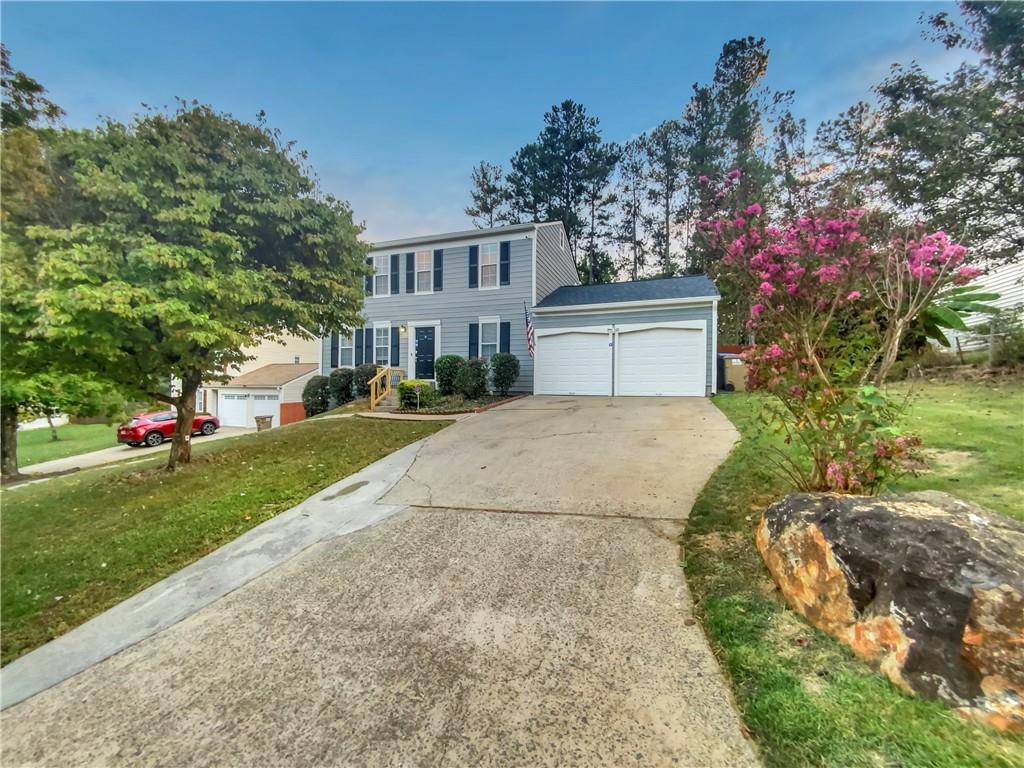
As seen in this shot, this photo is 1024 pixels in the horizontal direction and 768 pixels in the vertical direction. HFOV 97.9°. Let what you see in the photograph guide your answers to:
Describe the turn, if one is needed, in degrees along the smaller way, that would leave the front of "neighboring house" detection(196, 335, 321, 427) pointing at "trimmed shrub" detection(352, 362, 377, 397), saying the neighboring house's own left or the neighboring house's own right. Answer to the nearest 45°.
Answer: approximately 45° to the neighboring house's own left

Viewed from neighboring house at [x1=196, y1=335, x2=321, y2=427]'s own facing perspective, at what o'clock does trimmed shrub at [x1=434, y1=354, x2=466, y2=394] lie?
The trimmed shrub is roughly at 10 o'clock from the neighboring house.

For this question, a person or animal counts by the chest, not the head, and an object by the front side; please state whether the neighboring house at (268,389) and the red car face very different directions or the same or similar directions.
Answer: very different directions

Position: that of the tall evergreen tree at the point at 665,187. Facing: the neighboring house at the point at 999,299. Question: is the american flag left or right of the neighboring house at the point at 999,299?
right

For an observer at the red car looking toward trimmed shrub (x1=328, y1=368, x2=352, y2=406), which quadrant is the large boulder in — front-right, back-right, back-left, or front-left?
front-right

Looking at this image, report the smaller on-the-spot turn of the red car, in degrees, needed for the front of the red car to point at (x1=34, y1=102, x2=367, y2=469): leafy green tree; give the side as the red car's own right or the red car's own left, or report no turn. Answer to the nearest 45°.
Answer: approximately 135° to the red car's own right

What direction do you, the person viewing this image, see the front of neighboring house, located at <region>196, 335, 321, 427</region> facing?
facing the viewer and to the left of the viewer

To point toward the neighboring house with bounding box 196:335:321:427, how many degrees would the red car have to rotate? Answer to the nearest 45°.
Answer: approximately 45° to its right

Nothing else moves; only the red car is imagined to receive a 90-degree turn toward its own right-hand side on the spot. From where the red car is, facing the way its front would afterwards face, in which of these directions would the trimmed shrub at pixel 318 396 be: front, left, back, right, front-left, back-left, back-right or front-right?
front

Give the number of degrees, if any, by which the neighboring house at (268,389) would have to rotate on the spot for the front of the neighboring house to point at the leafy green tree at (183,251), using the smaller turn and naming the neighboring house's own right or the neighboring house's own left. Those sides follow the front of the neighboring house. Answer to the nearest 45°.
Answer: approximately 45° to the neighboring house's own left

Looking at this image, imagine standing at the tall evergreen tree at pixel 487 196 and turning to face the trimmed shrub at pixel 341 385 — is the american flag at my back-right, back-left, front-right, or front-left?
front-left

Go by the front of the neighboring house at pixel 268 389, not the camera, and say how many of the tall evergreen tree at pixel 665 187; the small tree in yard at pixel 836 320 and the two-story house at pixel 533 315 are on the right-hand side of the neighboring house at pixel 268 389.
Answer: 0

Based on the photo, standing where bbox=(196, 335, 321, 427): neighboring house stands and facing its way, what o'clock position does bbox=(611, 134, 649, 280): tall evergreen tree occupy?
The tall evergreen tree is roughly at 8 o'clock from the neighboring house.

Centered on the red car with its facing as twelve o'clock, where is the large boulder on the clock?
The large boulder is roughly at 4 o'clock from the red car.

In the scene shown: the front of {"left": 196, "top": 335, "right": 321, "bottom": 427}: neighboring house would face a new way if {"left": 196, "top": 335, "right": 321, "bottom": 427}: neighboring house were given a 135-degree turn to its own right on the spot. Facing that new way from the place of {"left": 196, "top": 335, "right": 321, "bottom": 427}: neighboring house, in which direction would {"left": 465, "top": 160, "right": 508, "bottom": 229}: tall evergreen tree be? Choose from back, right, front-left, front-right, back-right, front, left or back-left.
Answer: right
